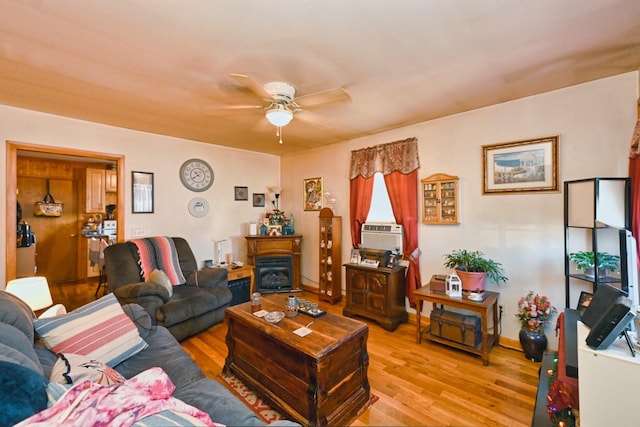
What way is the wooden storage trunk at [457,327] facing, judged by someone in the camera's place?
facing the viewer and to the left of the viewer

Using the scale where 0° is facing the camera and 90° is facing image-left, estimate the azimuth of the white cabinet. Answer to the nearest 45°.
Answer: approximately 45°

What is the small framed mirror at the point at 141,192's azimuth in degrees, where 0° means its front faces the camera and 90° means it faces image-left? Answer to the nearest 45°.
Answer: approximately 315°

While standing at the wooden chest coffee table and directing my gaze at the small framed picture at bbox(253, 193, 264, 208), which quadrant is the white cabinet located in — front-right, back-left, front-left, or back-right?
back-right

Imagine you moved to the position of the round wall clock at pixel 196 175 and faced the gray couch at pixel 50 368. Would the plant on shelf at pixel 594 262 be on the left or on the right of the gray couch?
left

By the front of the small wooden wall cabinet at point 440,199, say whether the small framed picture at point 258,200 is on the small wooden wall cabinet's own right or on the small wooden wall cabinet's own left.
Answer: on the small wooden wall cabinet's own right

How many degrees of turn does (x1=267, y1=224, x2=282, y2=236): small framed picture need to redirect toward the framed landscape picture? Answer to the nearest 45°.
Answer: approximately 45° to its left

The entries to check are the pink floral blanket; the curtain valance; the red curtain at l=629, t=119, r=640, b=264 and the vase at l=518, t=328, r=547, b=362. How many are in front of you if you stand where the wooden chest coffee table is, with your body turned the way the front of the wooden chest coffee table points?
1

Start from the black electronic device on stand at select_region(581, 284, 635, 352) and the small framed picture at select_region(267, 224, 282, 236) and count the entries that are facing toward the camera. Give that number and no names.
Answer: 1

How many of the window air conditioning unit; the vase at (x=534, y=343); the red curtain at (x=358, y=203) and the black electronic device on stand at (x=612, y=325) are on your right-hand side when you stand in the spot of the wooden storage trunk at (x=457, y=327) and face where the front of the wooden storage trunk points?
2

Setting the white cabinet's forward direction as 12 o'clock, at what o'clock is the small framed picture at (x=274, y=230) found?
The small framed picture is roughly at 2 o'clock from the white cabinet.

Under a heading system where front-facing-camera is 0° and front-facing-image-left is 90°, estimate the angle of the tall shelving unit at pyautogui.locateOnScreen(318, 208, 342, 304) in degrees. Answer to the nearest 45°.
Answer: approximately 45°

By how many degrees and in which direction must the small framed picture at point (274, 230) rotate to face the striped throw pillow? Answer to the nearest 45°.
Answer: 0° — it already faces it

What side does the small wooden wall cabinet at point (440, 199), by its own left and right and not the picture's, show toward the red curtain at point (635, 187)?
left
